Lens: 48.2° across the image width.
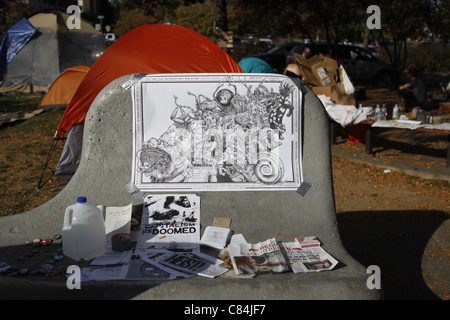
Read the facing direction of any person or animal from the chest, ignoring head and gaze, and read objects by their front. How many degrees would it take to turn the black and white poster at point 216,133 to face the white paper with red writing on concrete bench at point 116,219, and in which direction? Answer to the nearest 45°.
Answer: approximately 45° to its right

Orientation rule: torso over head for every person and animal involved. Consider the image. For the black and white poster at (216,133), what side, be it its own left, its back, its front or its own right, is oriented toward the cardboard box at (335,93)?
back

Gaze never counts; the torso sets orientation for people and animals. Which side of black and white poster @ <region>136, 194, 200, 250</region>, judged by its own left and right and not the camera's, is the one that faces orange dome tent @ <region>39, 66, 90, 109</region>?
back

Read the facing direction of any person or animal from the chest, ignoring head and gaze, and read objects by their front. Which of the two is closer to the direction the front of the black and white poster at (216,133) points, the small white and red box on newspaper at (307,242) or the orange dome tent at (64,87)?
the small white and red box on newspaper

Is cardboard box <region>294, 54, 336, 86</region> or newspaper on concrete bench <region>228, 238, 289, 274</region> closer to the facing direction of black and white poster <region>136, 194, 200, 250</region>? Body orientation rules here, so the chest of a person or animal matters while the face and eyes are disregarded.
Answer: the newspaper on concrete bench

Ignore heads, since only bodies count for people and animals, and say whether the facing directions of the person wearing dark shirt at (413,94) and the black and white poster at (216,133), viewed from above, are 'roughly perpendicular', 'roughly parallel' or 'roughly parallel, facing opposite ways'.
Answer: roughly perpendicular

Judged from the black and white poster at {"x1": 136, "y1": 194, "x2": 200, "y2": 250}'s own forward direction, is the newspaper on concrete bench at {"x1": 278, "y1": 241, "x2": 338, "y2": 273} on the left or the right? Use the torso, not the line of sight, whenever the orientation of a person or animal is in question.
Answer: on its left

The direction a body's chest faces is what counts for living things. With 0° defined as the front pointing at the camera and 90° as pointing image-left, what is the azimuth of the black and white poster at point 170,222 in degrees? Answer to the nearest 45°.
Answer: approximately 0°

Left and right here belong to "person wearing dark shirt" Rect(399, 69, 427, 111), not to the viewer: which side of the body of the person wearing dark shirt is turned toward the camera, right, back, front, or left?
left
